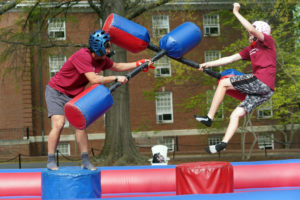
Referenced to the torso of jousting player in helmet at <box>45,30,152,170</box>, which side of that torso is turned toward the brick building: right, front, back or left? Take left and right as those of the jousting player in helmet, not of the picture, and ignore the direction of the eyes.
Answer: left

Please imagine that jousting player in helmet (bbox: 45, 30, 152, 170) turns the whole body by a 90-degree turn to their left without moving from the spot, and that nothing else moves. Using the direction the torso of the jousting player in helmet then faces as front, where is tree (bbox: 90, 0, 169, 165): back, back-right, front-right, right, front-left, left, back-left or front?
front

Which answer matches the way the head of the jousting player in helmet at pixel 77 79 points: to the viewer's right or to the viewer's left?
to the viewer's right

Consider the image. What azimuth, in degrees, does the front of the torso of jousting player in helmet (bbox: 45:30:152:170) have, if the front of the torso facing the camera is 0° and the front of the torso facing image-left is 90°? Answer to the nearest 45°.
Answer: approximately 270°
